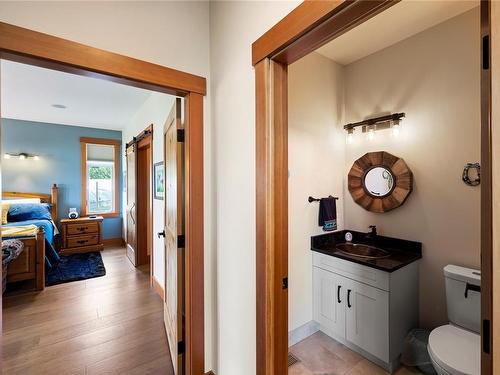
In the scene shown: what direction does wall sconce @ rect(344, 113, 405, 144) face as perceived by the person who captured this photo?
facing the viewer and to the left of the viewer

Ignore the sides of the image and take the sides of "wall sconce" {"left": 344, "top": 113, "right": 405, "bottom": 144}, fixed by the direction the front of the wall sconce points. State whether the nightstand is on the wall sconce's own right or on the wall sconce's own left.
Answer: on the wall sconce's own right

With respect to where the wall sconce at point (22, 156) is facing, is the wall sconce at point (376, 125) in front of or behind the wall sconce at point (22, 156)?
in front

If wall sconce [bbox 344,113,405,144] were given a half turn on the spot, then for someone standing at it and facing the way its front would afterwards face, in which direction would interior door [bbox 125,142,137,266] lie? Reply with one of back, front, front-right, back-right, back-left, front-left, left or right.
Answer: back-left

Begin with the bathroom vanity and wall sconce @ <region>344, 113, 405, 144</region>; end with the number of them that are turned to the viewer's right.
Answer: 0

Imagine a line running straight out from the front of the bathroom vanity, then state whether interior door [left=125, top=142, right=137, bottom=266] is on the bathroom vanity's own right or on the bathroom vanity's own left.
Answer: on the bathroom vanity's own right

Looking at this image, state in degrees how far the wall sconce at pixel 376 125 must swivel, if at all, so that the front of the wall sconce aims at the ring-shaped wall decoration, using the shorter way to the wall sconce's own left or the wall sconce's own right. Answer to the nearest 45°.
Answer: approximately 90° to the wall sconce's own left

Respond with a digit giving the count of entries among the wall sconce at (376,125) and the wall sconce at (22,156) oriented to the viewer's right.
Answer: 0

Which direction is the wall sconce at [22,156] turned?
toward the camera

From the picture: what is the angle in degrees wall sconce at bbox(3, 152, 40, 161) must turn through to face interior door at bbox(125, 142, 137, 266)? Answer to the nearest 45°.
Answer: approximately 45° to its left
